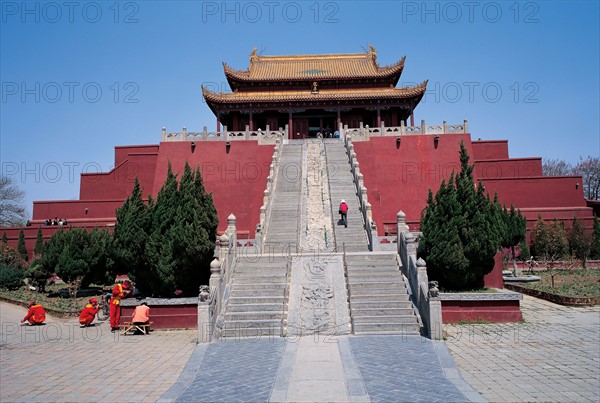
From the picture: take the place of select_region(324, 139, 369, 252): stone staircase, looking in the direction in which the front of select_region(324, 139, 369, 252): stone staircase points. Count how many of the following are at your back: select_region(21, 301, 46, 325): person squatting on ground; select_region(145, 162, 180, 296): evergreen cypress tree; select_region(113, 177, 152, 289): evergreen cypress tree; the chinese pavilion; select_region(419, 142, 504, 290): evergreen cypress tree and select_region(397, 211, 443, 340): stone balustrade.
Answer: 1

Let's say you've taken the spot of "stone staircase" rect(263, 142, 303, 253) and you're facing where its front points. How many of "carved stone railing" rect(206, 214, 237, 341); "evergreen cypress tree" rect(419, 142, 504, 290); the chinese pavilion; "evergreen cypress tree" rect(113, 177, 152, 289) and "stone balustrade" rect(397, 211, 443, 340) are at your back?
1

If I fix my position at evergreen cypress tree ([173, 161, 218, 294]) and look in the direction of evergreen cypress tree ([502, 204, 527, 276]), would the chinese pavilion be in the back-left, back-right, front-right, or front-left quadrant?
front-left

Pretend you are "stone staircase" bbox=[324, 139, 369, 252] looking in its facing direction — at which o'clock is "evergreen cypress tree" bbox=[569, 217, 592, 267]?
The evergreen cypress tree is roughly at 8 o'clock from the stone staircase.

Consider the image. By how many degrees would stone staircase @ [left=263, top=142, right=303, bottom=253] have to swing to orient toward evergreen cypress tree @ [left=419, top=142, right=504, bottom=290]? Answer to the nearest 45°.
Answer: approximately 45° to its left

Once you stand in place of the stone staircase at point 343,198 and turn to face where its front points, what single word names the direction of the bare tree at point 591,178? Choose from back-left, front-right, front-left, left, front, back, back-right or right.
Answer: back-left

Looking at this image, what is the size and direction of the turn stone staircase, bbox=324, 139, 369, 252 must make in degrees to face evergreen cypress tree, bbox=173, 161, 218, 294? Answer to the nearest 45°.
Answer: approximately 45° to its right

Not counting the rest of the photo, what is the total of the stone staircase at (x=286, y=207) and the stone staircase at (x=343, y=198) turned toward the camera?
2

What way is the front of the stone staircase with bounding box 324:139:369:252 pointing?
toward the camera

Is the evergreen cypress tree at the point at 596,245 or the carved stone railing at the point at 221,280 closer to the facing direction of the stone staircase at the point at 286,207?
the carved stone railing

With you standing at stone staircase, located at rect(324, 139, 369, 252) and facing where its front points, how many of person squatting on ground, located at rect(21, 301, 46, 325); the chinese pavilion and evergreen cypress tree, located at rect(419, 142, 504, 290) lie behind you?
1

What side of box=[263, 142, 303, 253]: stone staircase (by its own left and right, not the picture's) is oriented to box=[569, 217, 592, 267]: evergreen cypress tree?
left

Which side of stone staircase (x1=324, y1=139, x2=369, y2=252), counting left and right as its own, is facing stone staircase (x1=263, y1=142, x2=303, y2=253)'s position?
right

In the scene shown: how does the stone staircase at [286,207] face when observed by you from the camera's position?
facing the viewer

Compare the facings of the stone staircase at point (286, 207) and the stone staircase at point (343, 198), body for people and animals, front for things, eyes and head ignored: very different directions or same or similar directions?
same or similar directions
